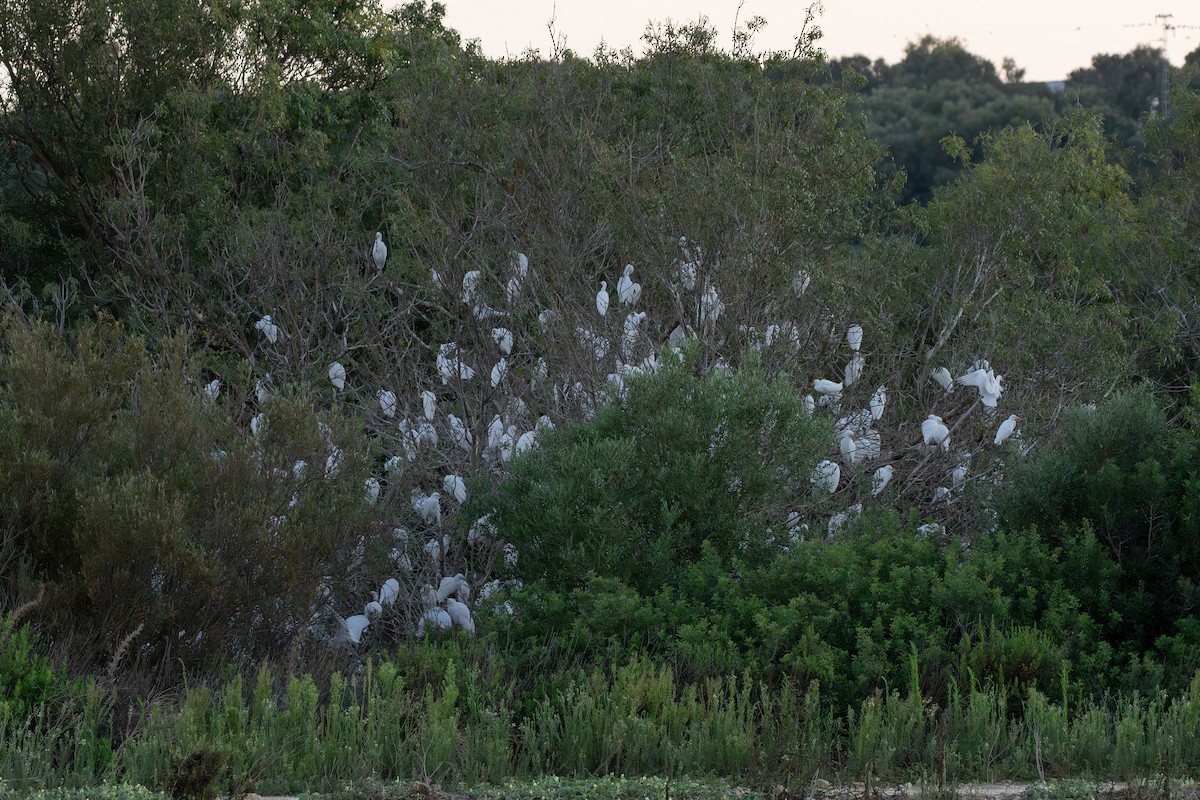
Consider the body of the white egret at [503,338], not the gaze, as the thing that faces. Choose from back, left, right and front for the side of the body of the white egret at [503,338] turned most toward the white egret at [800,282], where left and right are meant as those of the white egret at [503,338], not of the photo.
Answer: back

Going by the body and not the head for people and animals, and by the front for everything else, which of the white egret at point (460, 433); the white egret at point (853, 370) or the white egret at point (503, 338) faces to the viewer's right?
the white egret at point (853, 370)

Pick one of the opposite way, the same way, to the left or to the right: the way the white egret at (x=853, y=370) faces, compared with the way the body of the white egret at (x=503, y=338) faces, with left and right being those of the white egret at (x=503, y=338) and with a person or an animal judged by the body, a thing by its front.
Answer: the opposite way

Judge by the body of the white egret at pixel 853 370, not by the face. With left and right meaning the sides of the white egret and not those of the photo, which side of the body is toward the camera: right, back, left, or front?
right

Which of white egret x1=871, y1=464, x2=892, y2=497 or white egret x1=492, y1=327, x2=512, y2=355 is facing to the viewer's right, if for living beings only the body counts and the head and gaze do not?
white egret x1=871, y1=464, x2=892, y2=497

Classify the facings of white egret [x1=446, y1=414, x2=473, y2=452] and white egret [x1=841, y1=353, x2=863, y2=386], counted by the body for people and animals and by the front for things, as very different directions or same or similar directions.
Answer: very different directions

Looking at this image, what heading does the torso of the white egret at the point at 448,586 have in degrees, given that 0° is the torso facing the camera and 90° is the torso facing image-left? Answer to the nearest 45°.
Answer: approximately 270°

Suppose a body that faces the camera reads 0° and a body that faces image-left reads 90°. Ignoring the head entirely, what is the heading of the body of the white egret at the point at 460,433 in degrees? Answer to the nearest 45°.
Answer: approximately 90°

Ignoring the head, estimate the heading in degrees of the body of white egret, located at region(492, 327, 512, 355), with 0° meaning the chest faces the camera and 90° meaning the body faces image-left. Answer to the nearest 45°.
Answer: approximately 90°
